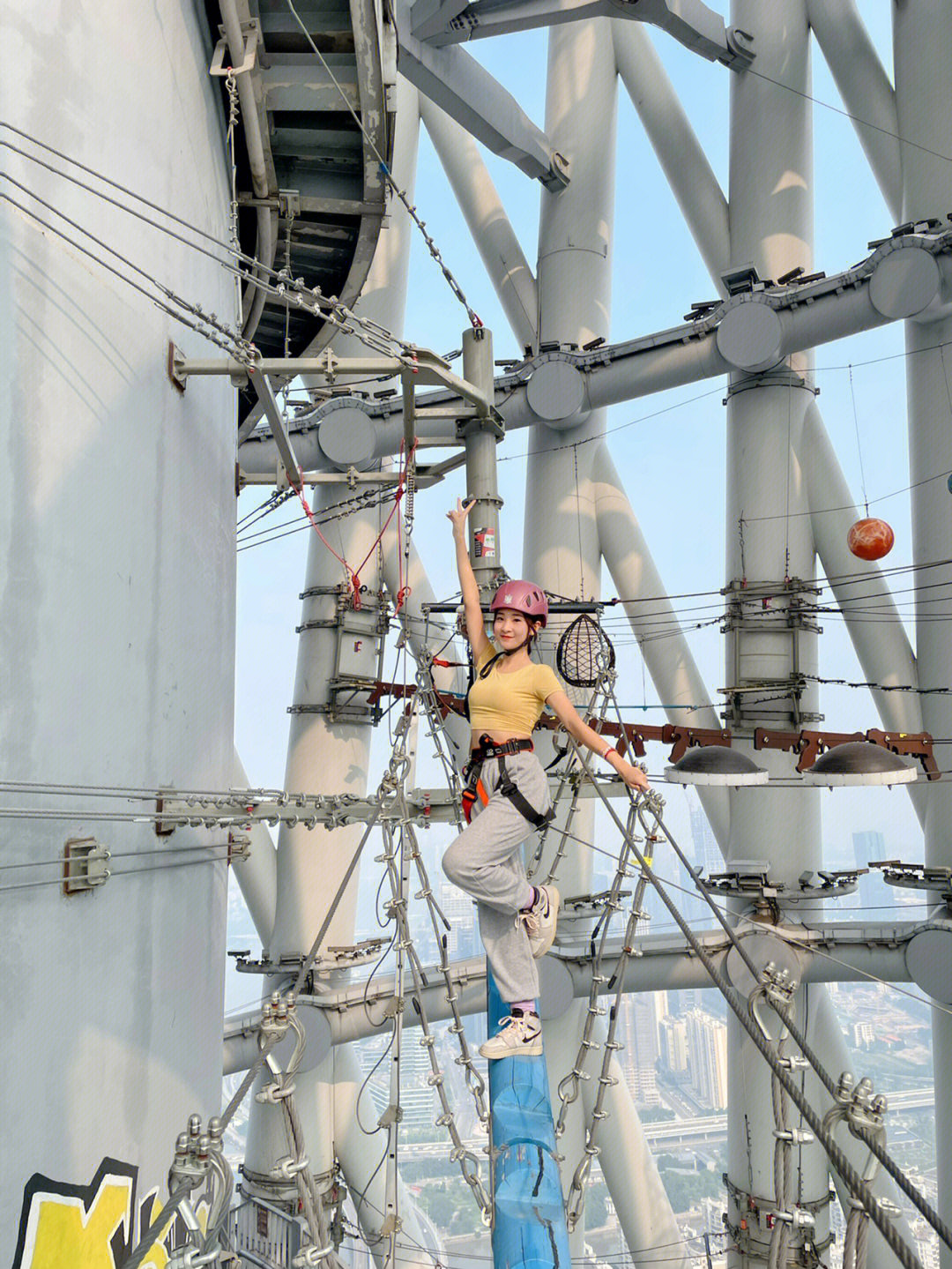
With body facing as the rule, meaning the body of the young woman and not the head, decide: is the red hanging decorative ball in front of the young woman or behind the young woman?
behind

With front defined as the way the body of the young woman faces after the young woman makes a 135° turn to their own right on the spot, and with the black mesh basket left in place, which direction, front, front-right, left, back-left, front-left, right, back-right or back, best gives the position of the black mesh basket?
front

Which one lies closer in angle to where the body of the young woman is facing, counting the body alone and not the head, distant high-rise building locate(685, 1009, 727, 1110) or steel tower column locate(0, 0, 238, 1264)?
the steel tower column

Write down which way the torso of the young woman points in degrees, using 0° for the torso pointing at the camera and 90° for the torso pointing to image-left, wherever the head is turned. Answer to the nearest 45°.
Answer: approximately 45°

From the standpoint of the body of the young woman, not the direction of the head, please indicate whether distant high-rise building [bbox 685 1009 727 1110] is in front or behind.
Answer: behind

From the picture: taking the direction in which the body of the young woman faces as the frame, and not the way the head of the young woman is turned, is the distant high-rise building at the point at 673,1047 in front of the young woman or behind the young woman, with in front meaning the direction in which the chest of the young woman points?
behind

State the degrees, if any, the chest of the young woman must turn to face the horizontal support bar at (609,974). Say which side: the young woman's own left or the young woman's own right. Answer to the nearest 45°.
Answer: approximately 135° to the young woman's own right

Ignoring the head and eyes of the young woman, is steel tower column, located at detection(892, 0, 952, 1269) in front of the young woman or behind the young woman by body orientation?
behind

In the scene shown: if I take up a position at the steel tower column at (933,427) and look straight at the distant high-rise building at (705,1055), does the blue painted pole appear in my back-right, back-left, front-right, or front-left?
back-left
